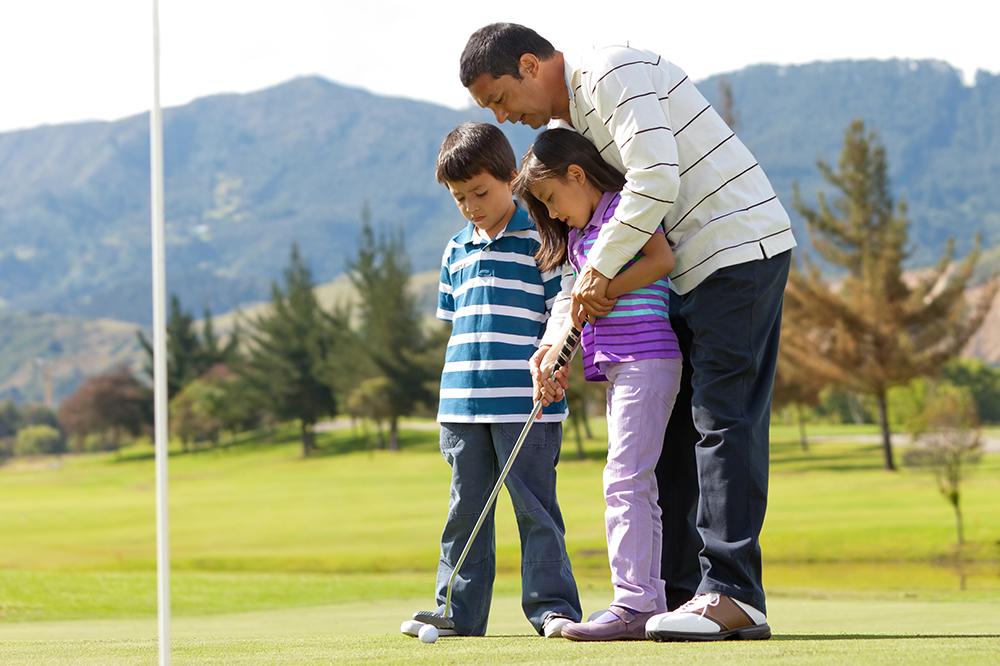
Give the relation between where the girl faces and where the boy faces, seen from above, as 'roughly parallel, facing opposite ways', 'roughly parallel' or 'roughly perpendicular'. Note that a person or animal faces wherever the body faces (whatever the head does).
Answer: roughly perpendicular

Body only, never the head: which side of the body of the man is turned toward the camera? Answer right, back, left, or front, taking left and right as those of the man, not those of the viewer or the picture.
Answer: left

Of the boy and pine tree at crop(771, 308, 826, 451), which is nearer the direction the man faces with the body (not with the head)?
the boy

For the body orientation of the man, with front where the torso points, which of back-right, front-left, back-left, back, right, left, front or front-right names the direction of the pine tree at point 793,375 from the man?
right

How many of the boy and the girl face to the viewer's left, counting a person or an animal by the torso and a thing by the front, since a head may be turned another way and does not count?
1

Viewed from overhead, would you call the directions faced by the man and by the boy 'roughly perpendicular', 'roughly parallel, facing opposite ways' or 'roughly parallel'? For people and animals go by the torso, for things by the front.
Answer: roughly perpendicular

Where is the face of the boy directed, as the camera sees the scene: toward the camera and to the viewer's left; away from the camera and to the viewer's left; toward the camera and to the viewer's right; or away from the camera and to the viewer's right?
toward the camera and to the viewer's left

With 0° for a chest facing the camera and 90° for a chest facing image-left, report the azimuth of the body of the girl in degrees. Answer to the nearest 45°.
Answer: approximately 90°

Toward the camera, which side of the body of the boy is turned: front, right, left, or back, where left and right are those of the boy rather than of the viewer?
front

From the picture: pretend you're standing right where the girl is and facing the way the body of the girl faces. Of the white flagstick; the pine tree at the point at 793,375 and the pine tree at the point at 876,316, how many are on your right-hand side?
2

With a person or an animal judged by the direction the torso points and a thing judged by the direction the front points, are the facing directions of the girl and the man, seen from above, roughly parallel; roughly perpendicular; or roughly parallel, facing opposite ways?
roughly parallel
